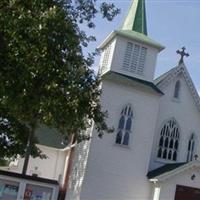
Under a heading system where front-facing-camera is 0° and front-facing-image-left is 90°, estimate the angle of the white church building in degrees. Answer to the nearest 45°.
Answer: approximately 0°
